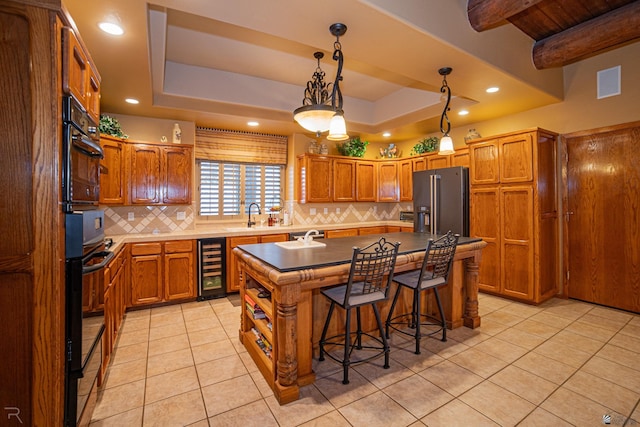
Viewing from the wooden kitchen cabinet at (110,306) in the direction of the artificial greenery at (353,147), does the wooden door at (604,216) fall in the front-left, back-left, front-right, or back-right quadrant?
front-right

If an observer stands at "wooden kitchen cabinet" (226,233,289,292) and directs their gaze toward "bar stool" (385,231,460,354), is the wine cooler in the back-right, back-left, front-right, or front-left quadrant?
back-right

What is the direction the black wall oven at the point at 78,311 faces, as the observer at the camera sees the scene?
facing to the right of the viewer

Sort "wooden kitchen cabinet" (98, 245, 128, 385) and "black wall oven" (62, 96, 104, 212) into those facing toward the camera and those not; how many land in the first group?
0

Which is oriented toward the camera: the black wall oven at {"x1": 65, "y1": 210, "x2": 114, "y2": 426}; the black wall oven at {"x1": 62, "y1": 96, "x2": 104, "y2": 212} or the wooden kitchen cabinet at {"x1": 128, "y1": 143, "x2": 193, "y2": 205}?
the wooden kitchen cabinet

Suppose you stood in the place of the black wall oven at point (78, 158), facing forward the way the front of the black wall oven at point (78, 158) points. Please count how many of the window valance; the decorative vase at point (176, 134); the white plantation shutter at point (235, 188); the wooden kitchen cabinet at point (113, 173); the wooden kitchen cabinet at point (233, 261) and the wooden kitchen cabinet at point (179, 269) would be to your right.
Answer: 0

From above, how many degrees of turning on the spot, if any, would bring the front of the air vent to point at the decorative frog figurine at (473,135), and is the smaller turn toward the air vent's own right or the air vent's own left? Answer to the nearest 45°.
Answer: approximately 45° to the air vent's own right

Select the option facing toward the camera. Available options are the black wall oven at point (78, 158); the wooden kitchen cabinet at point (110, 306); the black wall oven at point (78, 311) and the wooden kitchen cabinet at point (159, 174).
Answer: the wooden kitchen cabinet at point (159, 174)

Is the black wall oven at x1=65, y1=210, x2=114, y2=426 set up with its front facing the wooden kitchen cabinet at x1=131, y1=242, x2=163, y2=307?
no

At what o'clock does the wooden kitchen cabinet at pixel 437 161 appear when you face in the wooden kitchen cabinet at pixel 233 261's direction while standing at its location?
the wooden kitchen cabinet at pixel 437 161 is roughly at 9 o'clock from the wooden kitchen cabinet at pixel 233 261.

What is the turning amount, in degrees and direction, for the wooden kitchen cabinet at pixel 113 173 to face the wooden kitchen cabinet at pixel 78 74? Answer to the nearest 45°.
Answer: approximately 45° to its right

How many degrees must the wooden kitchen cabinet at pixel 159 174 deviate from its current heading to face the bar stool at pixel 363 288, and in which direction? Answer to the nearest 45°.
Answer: approximately 45° to its left

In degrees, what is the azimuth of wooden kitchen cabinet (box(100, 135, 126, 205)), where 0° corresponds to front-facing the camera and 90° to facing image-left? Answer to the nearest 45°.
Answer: approximately 315°

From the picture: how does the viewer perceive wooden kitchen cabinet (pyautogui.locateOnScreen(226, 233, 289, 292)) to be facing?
facing the viewer

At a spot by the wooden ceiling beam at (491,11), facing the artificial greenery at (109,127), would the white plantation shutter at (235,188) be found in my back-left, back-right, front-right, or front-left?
front-right

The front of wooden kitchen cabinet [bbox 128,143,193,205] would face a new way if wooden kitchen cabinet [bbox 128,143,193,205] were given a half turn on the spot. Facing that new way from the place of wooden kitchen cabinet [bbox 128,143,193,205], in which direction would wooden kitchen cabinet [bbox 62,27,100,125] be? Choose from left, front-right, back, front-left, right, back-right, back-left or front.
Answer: back

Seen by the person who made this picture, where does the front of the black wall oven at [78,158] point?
facing to the right of the viewer
